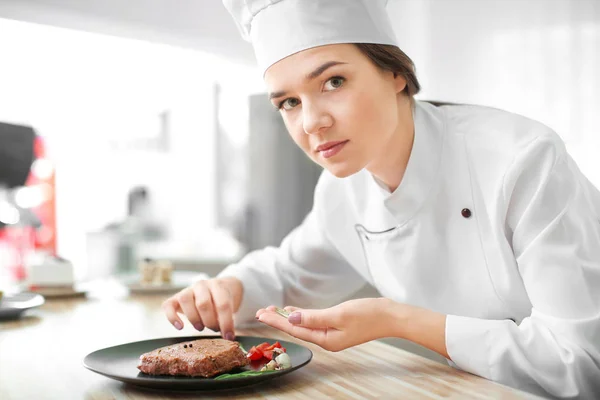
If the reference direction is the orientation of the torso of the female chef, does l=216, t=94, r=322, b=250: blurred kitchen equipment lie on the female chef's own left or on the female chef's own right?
on the female chef's own right

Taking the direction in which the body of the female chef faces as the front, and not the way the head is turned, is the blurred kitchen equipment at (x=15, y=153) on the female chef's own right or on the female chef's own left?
on the female chef's own right

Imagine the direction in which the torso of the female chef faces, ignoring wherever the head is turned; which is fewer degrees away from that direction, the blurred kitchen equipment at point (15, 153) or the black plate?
the black plate

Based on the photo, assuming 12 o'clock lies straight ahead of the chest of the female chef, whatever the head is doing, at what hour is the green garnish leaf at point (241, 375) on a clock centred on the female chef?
The green garnish leaf is roughly at 12 o'clock from the female chef.

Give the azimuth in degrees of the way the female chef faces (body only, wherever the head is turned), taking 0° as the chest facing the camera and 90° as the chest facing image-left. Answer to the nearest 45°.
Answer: approximately 45°

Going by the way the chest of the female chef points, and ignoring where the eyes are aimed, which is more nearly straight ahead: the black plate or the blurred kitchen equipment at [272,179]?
the black plate

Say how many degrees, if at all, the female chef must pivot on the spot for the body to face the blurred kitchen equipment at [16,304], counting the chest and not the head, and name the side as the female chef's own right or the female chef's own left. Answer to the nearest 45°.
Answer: approximately 45° to the female chef's own right
